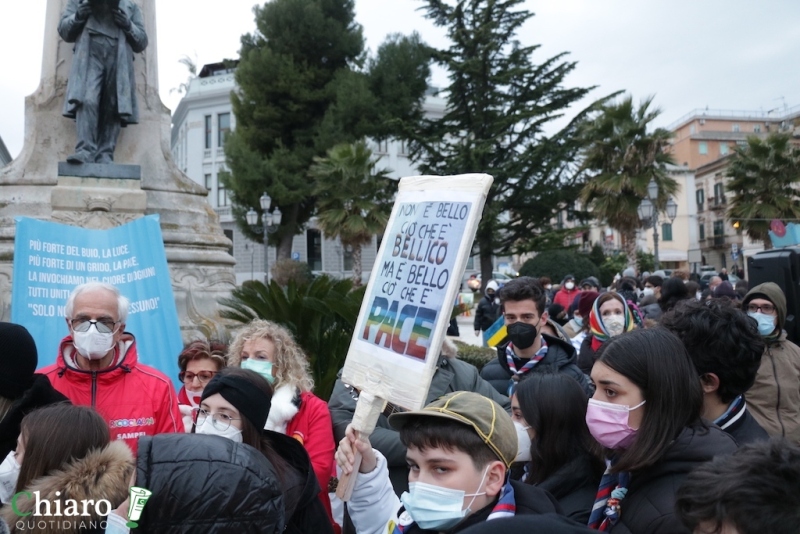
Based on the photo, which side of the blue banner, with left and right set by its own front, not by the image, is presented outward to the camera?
front

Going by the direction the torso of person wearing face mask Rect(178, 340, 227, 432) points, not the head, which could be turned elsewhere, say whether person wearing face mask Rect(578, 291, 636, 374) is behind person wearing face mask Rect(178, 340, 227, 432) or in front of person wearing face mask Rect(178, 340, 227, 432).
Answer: behind

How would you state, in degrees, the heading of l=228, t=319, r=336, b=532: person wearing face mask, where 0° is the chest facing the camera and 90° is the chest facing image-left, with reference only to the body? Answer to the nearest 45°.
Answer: approximately 45°

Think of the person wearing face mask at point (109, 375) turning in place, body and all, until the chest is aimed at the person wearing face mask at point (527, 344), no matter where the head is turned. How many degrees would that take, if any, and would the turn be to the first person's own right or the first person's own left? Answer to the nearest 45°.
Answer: approximately 90° to the first person's own left

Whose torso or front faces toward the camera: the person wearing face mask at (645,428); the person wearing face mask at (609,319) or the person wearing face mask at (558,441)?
the person wearing face mask at (609,319)

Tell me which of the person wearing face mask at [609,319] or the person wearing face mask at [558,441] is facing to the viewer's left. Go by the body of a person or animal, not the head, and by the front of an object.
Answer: the person wearing face mask at [558,441]

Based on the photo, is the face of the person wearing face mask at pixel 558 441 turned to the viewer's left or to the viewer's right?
to the viewer's left

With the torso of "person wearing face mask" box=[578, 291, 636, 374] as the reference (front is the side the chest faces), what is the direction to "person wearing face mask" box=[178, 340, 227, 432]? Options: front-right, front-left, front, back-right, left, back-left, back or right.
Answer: front-right

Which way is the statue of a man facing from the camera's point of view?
toward the camera

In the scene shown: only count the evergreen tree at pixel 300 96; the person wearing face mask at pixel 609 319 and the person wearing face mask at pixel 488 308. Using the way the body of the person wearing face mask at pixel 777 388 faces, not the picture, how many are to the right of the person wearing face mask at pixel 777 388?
3

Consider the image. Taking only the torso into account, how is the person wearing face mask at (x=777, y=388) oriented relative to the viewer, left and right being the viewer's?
facing the viewer and to the left of the viewer

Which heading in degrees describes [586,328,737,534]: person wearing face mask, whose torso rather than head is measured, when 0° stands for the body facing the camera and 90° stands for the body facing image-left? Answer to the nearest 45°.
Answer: approximately 90°

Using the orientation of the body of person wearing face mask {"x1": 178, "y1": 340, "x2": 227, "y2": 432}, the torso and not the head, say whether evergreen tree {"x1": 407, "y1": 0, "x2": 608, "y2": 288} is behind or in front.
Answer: behind
